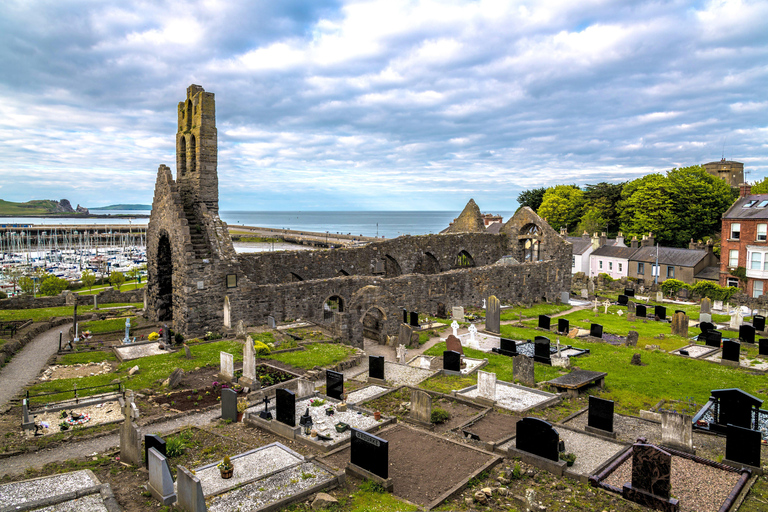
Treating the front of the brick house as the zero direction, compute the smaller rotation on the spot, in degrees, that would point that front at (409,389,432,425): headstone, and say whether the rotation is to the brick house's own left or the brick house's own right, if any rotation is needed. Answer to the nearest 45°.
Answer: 0° — it already faces it

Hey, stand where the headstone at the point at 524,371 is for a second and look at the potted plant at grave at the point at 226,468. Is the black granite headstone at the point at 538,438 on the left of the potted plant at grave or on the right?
left

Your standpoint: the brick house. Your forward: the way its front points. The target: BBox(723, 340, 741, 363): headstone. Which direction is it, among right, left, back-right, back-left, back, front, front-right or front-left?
front

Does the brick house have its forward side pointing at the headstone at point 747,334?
yes

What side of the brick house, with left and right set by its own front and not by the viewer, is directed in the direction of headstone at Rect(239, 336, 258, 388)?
front

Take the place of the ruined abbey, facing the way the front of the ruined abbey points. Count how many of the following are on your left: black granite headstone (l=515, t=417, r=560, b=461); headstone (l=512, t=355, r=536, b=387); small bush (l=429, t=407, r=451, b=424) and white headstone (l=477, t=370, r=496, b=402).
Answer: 4

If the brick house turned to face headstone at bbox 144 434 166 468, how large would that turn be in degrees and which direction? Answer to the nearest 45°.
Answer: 0° — it already faces it

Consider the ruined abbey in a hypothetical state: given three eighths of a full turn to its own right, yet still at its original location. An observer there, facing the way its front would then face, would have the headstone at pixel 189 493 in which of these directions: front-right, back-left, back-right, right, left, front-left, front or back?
back

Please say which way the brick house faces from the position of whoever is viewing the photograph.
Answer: facing the viewer

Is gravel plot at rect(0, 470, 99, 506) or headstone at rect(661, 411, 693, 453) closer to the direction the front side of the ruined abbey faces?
the gravel plot

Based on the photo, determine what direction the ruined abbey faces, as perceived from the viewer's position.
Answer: facing the viewer and to the left of the viewer
